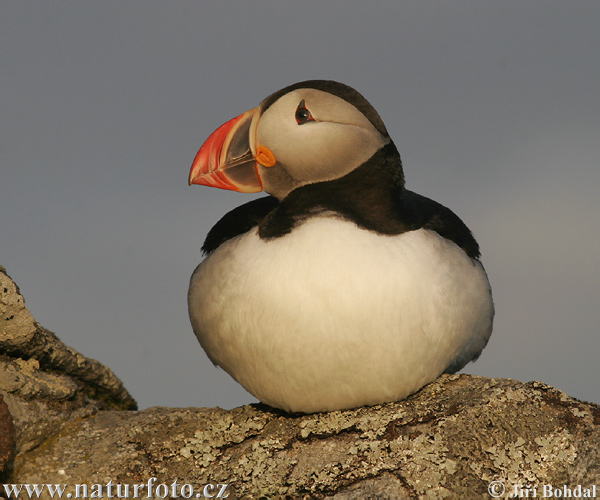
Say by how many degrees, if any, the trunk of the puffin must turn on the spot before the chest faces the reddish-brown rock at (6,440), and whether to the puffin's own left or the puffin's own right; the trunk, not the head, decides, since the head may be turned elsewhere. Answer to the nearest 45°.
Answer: approximately 90° to the puffin's own right

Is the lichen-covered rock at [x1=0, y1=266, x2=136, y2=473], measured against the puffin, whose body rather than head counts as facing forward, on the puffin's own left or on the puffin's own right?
on the puffin's own right

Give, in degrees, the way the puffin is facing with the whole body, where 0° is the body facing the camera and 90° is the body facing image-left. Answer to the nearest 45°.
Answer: approximately 0°
